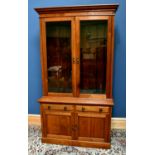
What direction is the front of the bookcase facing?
toward the camera
